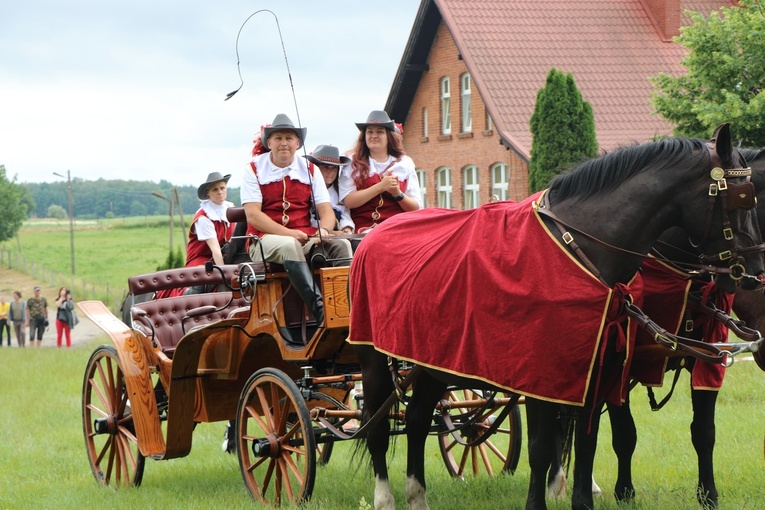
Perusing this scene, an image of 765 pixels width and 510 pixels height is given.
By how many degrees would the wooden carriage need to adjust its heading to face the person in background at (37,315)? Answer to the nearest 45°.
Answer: approximately 135° to its left

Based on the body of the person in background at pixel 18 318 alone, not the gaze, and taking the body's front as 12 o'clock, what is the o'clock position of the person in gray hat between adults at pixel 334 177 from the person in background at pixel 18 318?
the person in gray hat between adults at pixel 334 177 is roughly at 12 o'clock from the person in background at pixel 18 318.

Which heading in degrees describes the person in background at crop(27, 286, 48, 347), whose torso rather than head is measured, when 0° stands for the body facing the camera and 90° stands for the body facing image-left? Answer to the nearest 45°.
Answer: approximately 0°

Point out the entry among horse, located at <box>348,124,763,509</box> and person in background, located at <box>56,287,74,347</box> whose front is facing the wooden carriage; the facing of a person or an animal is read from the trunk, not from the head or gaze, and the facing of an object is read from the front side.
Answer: the person in background

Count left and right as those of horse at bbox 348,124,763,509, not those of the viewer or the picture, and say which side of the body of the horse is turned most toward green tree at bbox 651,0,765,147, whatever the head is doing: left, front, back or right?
left

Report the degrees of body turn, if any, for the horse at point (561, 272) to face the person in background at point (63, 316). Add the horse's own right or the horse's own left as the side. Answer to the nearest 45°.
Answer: approximately 135° to the horse's own left

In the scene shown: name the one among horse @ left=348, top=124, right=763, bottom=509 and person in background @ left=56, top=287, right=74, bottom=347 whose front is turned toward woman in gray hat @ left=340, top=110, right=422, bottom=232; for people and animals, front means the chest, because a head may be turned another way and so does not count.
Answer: the person in background

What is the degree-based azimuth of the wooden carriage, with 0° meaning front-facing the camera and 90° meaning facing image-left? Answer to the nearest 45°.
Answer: approximately 315°

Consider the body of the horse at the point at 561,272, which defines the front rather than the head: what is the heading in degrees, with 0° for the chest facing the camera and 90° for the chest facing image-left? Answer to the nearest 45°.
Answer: approximately 270°

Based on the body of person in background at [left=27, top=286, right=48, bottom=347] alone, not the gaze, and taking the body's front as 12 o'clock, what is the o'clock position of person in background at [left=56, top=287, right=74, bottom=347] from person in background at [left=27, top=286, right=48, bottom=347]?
person in background at [left=56, top=287, right=74, bottom=347] is roughly at 10 o'clock from person in background at [left=27, top=286, right=48, bottom=347].
